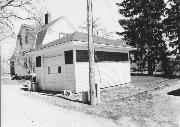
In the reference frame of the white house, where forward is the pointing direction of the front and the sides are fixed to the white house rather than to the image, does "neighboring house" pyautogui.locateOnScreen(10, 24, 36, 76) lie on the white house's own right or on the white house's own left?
on the white house's own right
